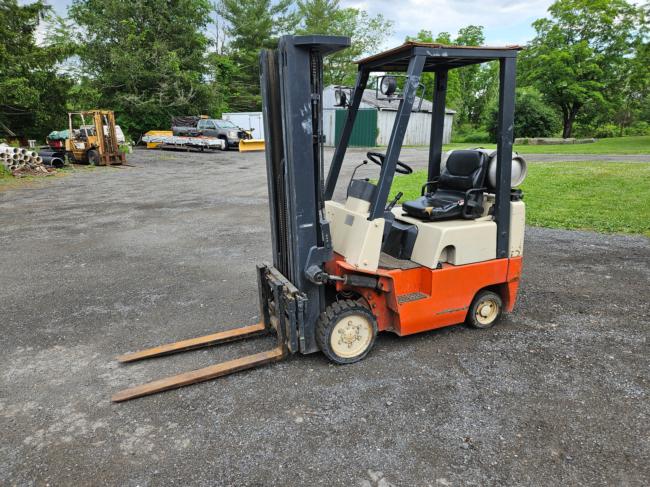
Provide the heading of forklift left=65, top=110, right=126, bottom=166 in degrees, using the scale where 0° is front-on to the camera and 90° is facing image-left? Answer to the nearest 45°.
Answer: approximately 315°

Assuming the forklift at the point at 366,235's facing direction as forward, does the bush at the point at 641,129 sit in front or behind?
behind

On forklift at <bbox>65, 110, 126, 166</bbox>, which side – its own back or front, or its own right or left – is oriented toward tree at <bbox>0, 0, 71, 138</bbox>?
back

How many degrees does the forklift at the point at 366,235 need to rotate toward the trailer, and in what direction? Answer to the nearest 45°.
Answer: approximately 135° to its right

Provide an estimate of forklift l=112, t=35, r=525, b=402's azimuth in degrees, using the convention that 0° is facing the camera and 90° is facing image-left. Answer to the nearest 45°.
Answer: approximately 45°

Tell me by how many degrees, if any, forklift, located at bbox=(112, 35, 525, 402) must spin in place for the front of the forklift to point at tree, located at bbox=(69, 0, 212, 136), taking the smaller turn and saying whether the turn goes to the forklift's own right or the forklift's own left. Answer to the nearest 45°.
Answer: approximately 135° to the forklift's own right

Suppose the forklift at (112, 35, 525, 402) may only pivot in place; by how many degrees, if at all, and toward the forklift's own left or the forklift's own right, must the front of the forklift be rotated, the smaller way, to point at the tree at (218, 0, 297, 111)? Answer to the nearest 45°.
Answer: approximately 135° to the forklift's own right

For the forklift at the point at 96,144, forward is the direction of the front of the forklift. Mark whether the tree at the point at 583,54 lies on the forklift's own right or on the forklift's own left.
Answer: on the forklift's own left

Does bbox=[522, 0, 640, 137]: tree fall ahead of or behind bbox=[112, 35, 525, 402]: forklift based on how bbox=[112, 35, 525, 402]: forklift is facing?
behind
